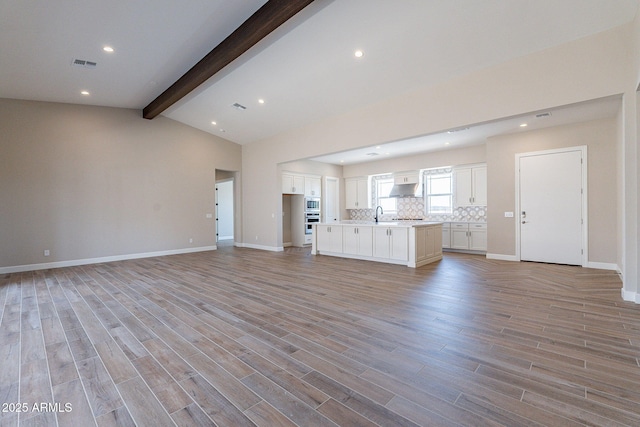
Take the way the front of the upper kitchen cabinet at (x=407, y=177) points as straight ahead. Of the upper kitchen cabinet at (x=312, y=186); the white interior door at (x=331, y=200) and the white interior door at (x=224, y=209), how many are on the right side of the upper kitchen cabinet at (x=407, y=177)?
3

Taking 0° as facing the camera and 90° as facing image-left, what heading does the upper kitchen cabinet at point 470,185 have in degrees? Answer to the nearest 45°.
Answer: approximately 0°

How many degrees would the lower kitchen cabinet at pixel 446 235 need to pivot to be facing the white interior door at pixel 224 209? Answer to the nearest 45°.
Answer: approximately 90° to its right

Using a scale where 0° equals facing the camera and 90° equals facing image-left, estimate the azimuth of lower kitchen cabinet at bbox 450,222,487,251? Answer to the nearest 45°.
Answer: approximately 0°
